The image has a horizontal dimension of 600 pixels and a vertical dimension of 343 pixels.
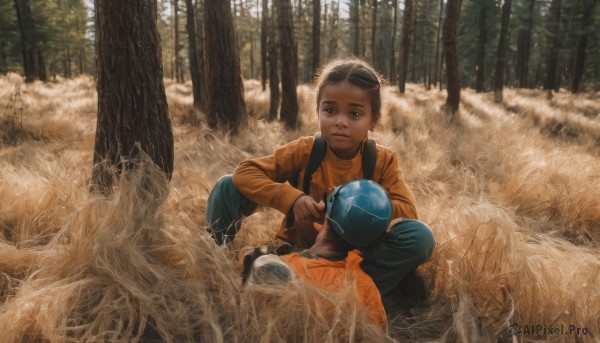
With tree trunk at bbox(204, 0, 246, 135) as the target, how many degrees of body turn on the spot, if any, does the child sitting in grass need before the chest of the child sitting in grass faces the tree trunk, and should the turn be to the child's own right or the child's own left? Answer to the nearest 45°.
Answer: approximately 180°

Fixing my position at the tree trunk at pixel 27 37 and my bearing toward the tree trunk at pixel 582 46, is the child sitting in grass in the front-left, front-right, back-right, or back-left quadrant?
front-right

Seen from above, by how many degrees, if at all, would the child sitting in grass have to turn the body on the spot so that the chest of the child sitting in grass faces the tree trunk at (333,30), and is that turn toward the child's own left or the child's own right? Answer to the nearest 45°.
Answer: approximately 180°

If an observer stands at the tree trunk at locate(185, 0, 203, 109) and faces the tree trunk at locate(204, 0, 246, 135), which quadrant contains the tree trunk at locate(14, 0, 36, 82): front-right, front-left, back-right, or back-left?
back-right

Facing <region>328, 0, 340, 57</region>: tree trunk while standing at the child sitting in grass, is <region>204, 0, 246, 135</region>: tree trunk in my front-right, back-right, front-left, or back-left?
front-left

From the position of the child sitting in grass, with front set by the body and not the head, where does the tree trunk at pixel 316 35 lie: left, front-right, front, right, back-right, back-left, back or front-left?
back

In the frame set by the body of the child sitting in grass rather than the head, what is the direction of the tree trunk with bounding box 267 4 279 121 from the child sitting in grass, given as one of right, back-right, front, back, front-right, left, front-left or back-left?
back

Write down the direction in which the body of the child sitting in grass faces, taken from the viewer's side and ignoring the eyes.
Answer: toward the camera

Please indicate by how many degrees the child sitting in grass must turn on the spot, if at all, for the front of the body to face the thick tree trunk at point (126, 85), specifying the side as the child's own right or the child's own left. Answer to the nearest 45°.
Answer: approximately 135° to the child's own right

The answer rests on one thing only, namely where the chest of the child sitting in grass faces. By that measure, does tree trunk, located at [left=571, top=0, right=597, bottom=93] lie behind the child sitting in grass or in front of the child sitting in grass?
behind

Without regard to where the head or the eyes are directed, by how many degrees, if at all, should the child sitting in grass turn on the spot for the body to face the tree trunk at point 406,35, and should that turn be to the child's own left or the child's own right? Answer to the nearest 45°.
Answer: approximately 180°
